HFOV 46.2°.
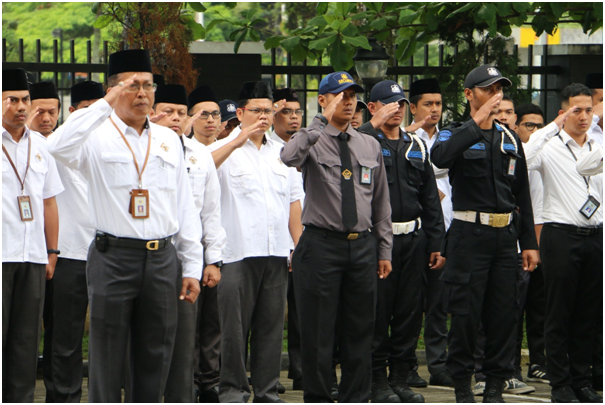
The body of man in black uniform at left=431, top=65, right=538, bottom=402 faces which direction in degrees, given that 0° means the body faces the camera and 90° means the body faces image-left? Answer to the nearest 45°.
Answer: approximately 315°

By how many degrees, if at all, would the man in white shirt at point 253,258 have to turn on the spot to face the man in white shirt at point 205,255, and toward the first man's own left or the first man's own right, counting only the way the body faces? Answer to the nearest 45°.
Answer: approximately 90° to the first man's own right

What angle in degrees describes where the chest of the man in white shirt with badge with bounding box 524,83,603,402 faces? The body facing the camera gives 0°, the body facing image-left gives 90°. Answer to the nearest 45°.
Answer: approximately 315°

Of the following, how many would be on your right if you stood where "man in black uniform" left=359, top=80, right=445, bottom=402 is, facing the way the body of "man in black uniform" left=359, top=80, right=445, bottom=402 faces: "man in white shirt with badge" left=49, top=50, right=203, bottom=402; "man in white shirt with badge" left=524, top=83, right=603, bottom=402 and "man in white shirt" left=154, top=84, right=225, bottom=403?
2

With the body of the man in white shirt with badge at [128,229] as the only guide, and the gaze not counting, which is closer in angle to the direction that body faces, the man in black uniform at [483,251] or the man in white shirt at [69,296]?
the man in black uniform

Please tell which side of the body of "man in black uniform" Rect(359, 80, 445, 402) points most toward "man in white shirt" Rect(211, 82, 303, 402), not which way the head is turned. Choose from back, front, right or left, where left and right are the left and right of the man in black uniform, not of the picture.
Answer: right

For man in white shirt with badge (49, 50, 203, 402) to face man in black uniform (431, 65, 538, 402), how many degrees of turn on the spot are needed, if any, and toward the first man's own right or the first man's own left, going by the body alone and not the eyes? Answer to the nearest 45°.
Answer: approximately 45° to the first man's own left

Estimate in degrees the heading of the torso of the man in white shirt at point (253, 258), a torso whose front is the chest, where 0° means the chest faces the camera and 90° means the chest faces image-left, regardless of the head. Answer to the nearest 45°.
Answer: approximately 315°

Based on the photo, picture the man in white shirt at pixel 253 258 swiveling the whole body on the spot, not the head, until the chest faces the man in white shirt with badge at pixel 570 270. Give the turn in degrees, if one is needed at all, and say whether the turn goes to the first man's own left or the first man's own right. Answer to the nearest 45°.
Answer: approximately 45° to the first man's own left
